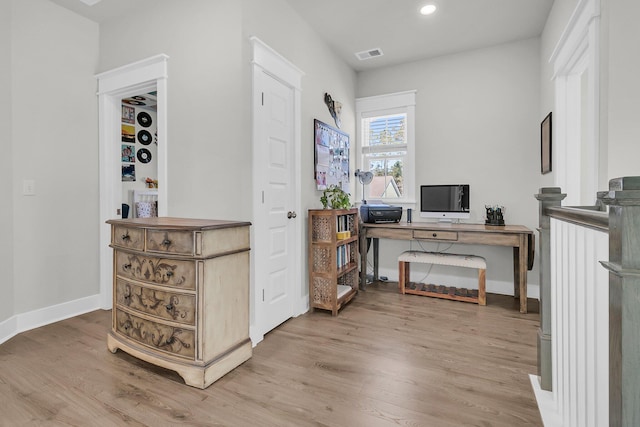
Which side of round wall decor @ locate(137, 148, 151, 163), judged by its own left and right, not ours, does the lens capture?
front

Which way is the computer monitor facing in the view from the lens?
facing the viewer

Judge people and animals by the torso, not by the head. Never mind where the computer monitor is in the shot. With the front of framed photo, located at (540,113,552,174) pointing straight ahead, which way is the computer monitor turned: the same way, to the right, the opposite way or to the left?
to the left

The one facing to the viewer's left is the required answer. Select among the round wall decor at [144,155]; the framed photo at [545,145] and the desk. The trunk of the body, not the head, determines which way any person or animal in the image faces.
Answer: the framed photo

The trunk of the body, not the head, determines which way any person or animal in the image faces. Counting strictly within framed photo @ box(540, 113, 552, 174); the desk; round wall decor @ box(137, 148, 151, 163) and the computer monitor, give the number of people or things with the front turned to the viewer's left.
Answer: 1

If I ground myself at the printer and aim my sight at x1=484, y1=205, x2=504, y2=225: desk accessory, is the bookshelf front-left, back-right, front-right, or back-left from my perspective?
back-right

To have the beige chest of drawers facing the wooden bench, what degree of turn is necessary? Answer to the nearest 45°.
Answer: approximately 135° to its left

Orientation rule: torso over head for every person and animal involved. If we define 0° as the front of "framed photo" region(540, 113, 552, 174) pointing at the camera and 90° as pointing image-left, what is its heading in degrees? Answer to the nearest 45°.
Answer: approximately 90°

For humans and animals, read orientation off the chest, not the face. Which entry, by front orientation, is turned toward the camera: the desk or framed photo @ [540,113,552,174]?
the desk

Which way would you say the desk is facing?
toward the camera

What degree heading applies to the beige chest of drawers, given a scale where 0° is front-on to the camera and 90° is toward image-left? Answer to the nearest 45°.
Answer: approximately 45°

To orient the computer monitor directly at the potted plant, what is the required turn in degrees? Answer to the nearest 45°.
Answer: approximately 45° to its right

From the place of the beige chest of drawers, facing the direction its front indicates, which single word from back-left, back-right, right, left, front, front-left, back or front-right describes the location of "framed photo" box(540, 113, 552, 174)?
back-left

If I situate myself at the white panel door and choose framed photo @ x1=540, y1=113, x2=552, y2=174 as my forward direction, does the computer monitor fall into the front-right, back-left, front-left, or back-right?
front-left

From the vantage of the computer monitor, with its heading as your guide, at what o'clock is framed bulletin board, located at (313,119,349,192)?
The framed bulletin board is roughly at 2 o'clock from the computer monitor.

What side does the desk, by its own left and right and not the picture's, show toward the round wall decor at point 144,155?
right

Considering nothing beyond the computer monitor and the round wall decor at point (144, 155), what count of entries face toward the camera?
2
